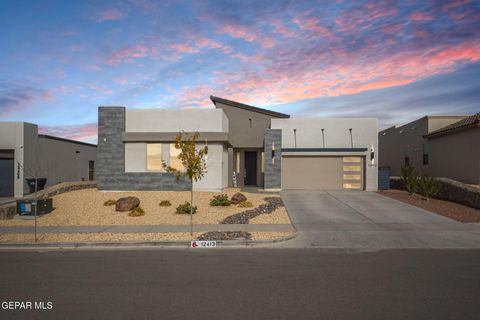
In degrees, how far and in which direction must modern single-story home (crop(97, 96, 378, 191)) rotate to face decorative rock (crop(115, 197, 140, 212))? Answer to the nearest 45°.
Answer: approximately 45° to its right

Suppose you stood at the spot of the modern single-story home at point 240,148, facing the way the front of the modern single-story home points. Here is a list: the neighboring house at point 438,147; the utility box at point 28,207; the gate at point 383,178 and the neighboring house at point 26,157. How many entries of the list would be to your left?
2

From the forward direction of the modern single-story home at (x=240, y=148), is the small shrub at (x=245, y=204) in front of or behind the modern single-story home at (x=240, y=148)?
in front

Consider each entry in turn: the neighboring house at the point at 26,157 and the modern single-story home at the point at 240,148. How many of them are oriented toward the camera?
2

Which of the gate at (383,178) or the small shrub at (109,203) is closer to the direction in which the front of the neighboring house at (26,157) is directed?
the small shrub

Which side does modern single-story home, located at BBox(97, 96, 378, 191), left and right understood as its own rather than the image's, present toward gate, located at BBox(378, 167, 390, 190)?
left

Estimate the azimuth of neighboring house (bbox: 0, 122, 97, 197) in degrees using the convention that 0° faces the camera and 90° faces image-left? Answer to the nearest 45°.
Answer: approximately 0°

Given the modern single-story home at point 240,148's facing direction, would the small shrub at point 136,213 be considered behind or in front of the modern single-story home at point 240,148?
in front

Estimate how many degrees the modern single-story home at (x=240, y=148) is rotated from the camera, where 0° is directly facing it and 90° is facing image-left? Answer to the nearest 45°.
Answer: approximately 0°
